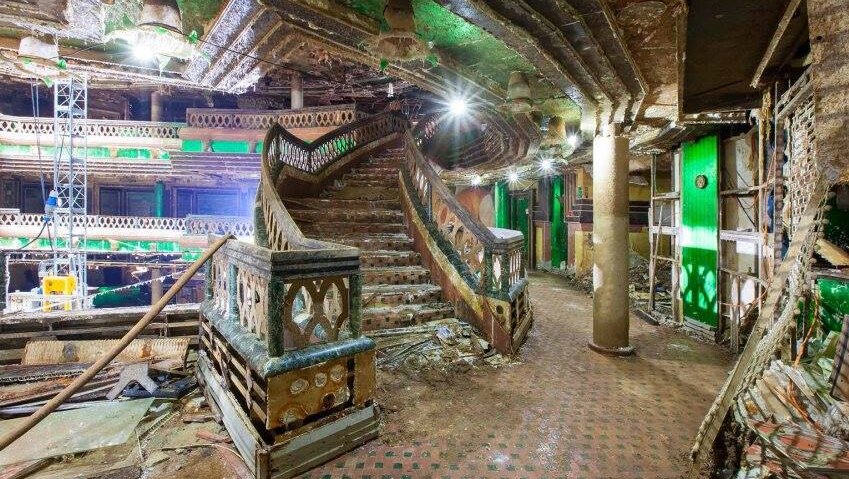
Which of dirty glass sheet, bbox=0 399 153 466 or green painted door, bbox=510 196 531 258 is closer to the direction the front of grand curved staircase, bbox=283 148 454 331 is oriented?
the dirty glass sheet

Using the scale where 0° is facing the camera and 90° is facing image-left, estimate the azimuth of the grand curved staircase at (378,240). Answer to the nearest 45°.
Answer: approximately 0°

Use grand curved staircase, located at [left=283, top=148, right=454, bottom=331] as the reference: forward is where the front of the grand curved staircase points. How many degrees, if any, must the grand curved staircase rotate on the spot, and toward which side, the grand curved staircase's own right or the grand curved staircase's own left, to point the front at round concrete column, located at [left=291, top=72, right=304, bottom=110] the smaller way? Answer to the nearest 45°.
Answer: approximately 180°

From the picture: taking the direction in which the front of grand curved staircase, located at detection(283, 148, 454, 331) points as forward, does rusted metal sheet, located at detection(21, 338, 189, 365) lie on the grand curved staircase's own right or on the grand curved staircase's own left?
on the grand curved staircase's own right

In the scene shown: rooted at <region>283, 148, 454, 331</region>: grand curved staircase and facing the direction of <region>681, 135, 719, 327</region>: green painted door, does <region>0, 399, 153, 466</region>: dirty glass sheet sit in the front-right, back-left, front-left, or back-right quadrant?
back-right

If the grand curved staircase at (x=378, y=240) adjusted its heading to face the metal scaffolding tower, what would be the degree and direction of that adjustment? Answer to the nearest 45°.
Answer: approximately 135° to its right

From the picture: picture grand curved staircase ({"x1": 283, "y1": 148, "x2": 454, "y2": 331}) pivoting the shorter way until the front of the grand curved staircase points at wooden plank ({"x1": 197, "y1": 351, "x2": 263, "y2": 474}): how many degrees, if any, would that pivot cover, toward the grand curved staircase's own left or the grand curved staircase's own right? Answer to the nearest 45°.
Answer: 0° — it already faces it
